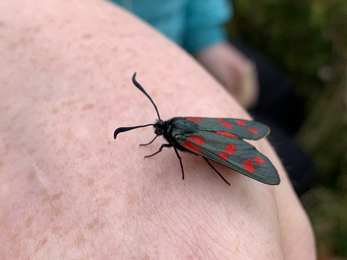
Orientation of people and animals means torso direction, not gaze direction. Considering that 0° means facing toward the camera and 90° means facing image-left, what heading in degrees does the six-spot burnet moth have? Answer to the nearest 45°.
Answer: approximately 90°
